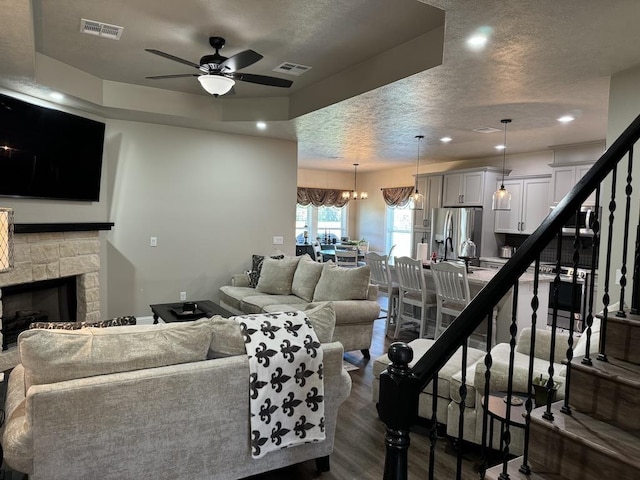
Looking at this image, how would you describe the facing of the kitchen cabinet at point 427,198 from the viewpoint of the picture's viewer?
facing the viewer

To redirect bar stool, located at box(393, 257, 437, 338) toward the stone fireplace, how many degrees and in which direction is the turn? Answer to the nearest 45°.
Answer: approximately 135° to its left

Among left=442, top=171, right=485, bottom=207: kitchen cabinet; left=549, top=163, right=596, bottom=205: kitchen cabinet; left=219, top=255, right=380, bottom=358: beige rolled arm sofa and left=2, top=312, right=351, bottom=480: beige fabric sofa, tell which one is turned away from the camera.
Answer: left=2, top=312, right=351, bottom=480: beige fabric sofa

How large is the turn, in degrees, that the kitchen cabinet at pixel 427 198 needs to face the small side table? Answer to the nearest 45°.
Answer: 0° — it already faces it

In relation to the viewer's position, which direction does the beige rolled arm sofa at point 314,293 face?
facing the viewer and to the left of the viewer

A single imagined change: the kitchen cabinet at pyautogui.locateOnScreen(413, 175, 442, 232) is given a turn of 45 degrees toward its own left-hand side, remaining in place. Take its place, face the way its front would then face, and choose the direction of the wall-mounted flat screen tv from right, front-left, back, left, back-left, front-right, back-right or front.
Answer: right

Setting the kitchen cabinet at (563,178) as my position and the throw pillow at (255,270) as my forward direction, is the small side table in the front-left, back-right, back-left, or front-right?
front-left

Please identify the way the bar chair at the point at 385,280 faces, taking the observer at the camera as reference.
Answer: facing away from the viewer and to the right of the viewer

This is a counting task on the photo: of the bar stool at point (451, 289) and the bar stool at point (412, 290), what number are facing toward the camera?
0

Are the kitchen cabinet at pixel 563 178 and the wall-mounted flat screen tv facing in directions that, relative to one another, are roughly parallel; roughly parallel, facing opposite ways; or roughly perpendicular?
roughly perpendicular

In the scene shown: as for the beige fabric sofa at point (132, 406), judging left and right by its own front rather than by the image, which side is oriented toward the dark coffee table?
front

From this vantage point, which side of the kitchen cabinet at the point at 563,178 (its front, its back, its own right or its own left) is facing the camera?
front

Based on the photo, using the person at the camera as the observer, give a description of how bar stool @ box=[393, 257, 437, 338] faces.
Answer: facing away from the viewer and to the right of the viewer

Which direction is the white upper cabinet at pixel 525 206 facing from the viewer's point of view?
toward the camera

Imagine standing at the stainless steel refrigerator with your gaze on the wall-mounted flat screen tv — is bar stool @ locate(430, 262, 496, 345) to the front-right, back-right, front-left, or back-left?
front-left

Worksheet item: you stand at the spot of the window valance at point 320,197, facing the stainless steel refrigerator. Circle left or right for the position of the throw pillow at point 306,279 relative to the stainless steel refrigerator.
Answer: right

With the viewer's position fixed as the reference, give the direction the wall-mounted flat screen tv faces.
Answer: facing the viewer and to the right of the viewer

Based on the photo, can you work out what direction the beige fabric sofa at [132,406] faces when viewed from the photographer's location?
facing away from the viewer

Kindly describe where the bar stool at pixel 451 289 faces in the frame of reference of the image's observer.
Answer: facing away from the viewer and to the right of the viewer

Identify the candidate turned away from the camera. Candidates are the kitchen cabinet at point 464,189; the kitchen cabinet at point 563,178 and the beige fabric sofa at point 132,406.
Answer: the beige fabric sofa

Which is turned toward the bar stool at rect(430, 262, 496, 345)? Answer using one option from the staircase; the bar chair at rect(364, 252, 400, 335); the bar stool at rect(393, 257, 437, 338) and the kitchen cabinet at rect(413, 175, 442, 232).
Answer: the kitchen cabinet
